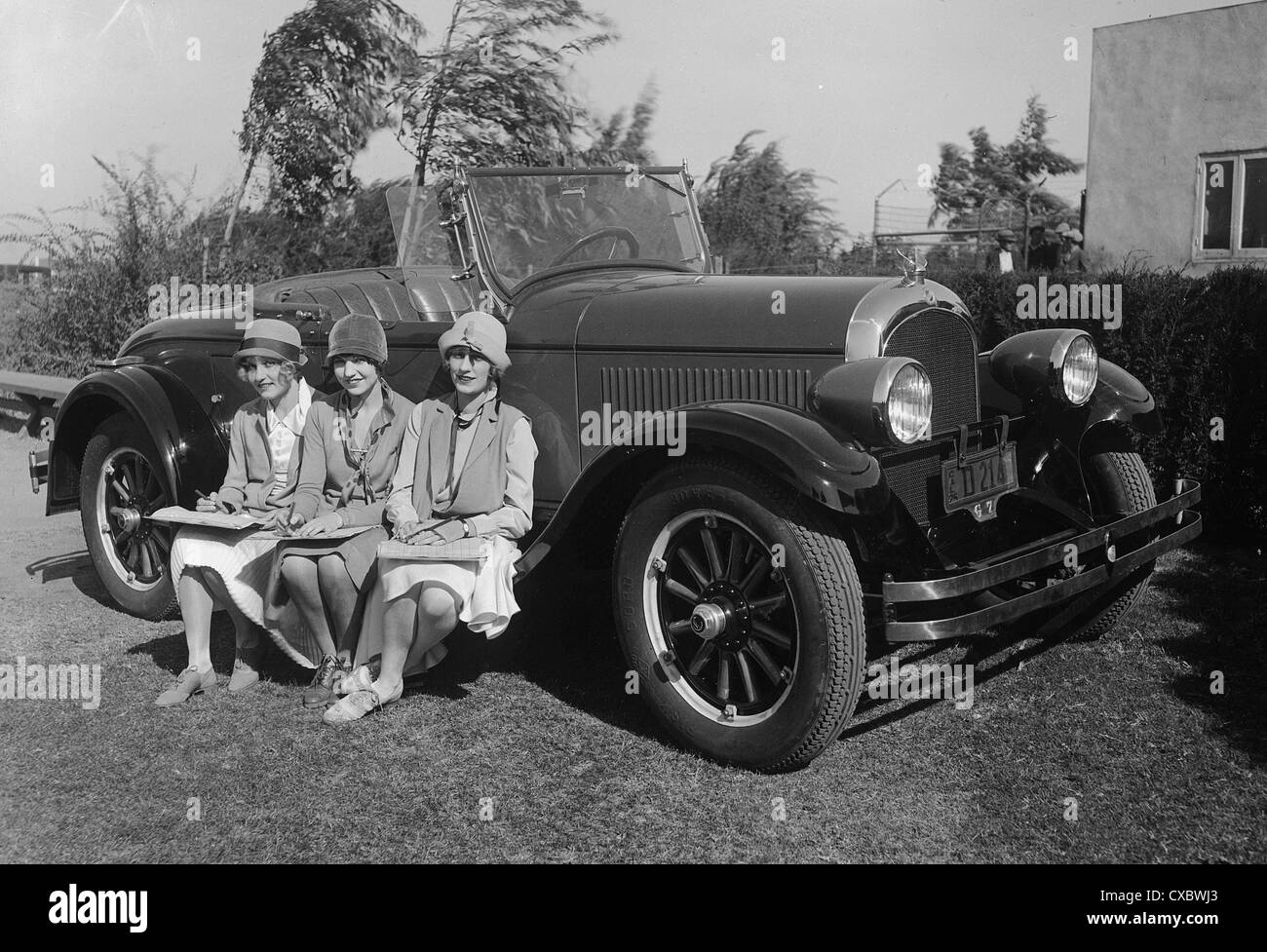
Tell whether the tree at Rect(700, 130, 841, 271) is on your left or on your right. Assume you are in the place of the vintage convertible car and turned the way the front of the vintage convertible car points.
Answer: on your left

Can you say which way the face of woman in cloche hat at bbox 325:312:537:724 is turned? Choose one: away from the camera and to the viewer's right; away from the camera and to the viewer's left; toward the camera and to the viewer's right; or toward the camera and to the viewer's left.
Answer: toward the camera and to the viewer's left

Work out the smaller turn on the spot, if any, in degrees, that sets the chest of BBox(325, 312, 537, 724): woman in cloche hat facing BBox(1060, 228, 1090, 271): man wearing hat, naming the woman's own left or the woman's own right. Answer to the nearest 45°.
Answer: approximately 180°

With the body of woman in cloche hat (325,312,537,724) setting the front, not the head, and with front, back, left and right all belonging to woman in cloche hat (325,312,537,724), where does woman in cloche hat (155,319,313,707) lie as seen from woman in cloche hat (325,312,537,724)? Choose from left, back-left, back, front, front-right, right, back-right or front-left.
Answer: right

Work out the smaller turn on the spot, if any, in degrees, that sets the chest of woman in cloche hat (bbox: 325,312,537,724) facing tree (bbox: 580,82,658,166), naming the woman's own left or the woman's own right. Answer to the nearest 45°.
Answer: approximately 135° to the woman's own right

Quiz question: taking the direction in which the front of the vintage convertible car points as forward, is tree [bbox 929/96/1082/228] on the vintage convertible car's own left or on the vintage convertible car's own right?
on the vintage convertible car's own left

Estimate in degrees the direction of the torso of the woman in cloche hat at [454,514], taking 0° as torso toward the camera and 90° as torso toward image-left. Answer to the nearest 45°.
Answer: approximately 45°

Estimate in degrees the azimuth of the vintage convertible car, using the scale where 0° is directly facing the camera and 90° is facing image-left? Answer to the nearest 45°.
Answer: approximately 315°

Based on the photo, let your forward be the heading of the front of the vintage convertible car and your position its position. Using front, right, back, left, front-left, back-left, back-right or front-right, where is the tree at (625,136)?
back-left

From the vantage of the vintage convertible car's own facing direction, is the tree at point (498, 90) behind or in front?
behind
